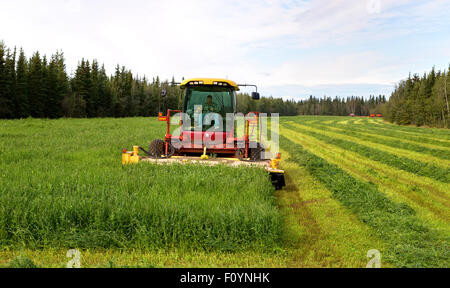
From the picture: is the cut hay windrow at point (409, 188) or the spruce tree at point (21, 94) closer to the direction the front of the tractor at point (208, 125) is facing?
the cut hay windrow

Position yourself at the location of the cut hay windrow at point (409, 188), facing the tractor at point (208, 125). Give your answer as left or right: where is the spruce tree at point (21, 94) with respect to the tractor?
right

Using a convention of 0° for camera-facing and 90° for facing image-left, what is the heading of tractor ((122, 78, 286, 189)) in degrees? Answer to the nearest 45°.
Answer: approximately 0°

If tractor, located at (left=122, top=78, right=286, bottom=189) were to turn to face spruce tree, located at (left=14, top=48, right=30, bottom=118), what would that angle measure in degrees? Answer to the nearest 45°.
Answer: approximately 135° to its right
